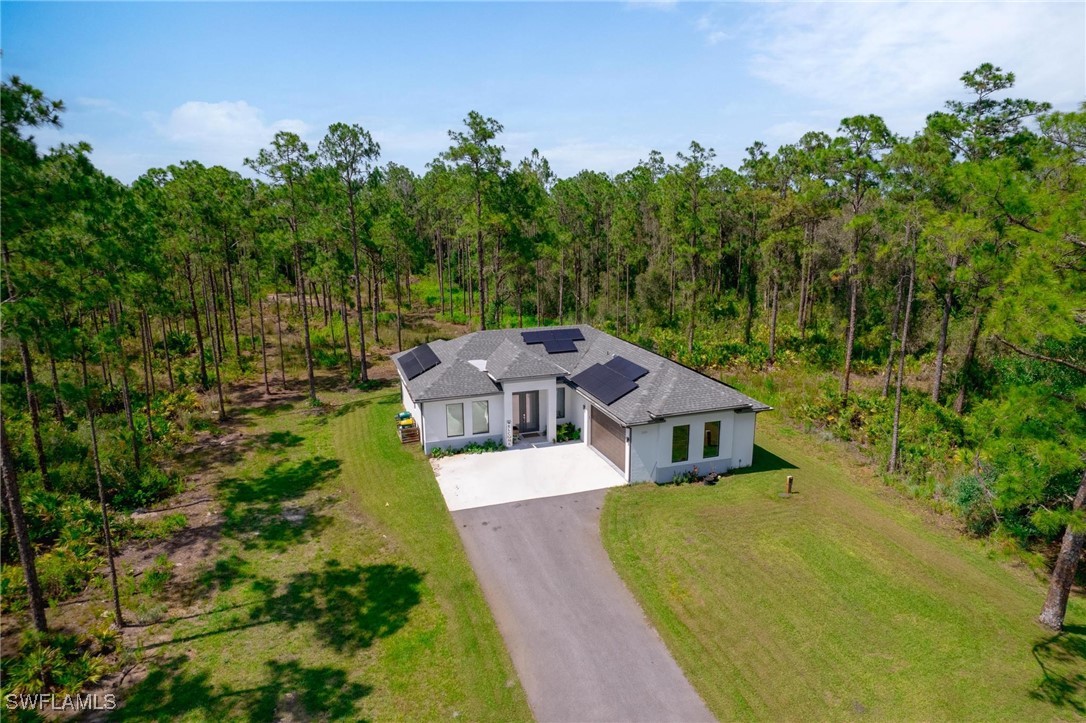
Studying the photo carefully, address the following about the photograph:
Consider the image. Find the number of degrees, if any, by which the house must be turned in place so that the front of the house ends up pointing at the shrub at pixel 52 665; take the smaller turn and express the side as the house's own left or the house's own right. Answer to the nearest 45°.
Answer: approximately 45° to the house's own right

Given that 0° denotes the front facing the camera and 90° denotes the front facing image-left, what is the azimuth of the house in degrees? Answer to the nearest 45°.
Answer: approximately 0°

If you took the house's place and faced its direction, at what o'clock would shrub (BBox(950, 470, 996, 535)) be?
The shrub is roughly at 10 o'clock from the house.
